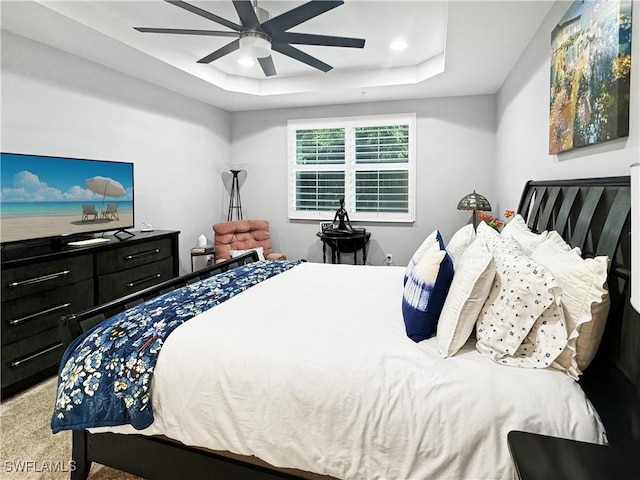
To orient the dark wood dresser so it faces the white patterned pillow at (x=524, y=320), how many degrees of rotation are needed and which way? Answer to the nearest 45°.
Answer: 0° — it already faces it

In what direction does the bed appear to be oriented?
to the viewer's left

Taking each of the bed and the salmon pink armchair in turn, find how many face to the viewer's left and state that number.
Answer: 1

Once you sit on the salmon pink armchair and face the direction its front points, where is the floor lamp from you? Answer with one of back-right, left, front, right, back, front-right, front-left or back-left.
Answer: back-left

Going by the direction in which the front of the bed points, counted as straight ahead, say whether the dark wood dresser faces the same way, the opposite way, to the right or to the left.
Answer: the opposite way
